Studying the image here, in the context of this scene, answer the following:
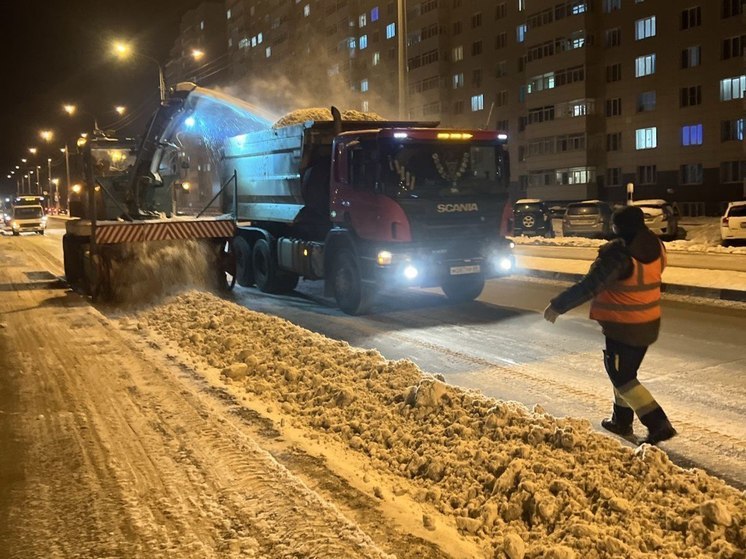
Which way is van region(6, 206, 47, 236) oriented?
toward the camera

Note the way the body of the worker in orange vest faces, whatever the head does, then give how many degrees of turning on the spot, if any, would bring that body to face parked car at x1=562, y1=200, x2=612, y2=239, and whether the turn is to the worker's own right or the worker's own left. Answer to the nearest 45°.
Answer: approximately 45° to the worker's own right

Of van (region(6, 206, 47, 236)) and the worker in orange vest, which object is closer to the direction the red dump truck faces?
the worker in orange vest

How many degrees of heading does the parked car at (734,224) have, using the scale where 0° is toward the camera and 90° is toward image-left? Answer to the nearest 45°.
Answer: approximately 180°

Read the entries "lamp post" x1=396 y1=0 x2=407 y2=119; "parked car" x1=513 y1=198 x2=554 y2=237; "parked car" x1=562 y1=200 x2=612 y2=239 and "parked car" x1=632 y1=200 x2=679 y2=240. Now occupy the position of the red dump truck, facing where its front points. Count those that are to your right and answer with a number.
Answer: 0

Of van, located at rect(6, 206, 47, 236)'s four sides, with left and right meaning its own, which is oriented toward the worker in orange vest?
front

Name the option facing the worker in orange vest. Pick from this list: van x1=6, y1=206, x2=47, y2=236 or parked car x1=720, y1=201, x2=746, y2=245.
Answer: van x1=6, y1=206, x2=47, y2=236

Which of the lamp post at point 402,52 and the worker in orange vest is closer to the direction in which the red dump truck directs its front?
the worker in orange vest

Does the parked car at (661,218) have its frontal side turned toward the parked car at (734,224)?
no

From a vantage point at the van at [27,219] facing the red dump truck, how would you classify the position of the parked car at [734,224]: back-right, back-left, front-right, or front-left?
front-left

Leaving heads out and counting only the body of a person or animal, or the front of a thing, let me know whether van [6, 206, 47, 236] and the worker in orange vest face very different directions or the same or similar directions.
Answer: very different directions

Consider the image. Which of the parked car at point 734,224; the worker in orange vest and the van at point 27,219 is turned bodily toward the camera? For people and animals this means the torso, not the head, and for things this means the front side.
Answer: the van at point 27,219
